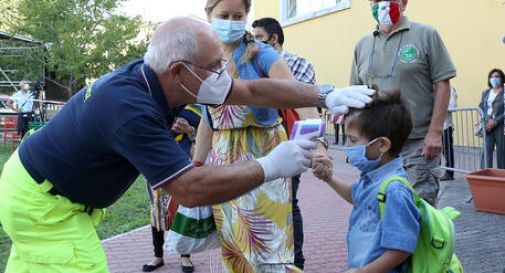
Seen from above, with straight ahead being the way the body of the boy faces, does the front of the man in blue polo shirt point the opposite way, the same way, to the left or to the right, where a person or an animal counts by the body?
the opposite way

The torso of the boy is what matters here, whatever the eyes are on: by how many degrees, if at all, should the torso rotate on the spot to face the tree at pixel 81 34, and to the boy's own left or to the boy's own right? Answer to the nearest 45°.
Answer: approximately 45° to the boy's own right

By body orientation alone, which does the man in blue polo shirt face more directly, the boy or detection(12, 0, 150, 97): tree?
the boy

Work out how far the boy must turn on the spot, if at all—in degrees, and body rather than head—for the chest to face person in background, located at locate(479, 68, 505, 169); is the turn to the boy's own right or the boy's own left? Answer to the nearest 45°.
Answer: approximately 90° to the boy's own right

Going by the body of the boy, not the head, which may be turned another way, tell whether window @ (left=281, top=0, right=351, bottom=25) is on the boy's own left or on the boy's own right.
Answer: on the boy's own right

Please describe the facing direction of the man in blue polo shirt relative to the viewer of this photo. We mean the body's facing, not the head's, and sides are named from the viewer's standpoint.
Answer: facing to the right of the viewer

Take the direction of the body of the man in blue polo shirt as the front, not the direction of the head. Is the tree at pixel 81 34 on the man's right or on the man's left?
on the man's left

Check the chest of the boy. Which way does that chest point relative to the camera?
to the viewer's left

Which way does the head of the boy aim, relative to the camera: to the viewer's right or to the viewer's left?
to the viewer's left

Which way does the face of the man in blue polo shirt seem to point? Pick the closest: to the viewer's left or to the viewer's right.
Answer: to the viewer's right
